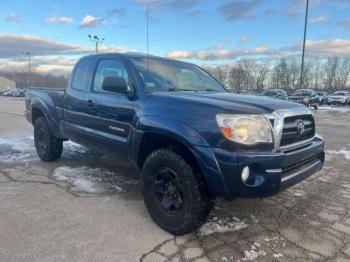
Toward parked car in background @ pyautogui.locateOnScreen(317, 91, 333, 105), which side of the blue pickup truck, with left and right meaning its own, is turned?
left

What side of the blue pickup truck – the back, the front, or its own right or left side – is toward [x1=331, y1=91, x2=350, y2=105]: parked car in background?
left

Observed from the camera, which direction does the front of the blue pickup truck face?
facing the viewer and to the right of the viewer
